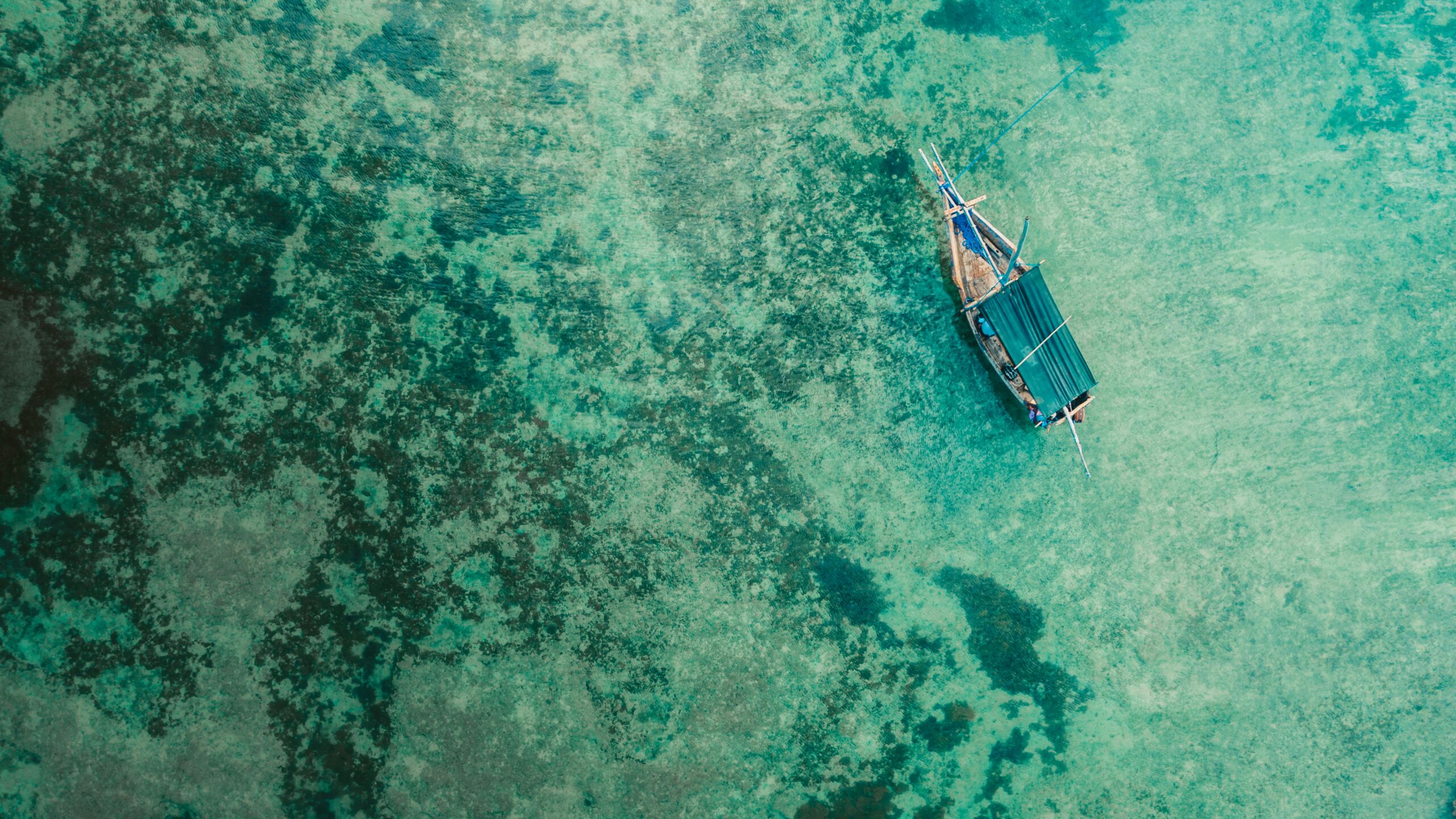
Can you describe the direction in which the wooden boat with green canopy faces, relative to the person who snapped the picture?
facing away from the viewer and to the left of the viewer

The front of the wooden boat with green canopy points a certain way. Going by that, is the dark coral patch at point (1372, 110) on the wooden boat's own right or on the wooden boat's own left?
on the wooden boat's own right
